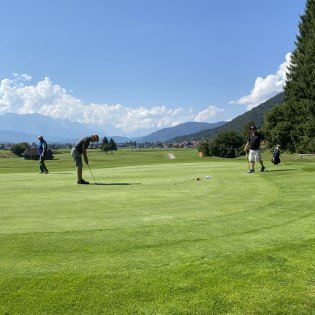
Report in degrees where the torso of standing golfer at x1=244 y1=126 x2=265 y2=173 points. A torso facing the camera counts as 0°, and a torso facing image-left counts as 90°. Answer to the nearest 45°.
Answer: approximately 45°
